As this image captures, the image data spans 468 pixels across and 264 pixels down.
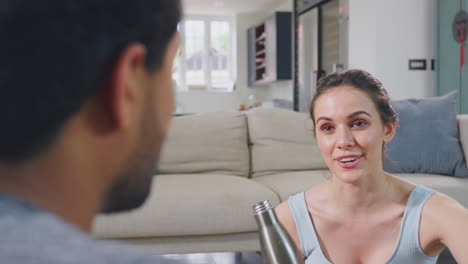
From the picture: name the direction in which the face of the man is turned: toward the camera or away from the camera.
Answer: away from the camera

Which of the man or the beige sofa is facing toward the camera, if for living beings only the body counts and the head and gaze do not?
the beige sofa

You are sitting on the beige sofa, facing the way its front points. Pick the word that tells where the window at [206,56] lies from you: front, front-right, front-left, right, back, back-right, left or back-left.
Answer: back

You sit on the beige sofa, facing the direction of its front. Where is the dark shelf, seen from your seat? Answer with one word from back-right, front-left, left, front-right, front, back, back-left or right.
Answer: back

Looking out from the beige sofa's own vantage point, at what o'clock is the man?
The man is roughly at 12 o'clock from the beige sofa.

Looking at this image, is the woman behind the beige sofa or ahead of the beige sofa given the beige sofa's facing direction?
ahead

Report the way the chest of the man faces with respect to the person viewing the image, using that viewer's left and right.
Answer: facing away from the viewer and to the right of the viewer

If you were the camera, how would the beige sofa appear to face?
facing the viewer

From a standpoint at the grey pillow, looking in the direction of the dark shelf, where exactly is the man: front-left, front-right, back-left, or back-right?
back-left

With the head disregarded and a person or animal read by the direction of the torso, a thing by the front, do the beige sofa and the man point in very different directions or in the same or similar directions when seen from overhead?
very different directions

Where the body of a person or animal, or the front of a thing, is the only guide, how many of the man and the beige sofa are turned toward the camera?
1

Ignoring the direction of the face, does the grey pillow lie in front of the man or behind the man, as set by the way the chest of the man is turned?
in front
